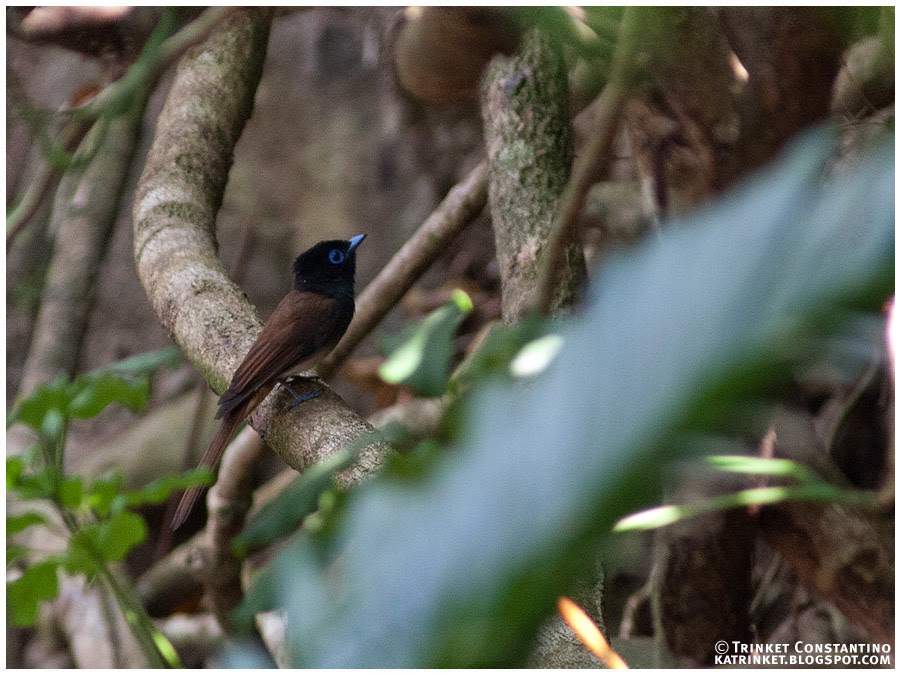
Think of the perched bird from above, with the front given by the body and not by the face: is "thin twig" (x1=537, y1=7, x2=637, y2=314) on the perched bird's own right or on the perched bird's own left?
on the perched bird's own right

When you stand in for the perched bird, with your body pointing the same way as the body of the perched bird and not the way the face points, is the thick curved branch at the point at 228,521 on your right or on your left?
on your left

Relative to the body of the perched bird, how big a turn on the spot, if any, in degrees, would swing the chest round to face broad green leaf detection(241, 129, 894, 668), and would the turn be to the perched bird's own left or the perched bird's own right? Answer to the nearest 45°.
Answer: approximately 90° to the perched bird's own right

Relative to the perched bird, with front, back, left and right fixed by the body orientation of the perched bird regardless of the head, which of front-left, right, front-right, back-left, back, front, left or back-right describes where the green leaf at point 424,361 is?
right

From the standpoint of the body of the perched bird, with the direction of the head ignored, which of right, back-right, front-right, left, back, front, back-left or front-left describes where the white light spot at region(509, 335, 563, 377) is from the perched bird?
right
